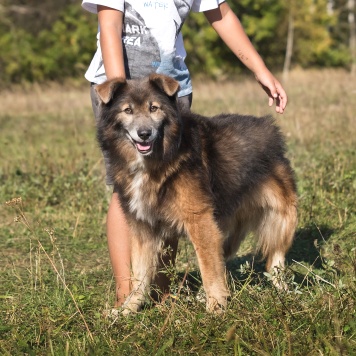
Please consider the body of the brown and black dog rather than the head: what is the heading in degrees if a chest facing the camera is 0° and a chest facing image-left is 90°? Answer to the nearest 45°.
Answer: approximately 45°
